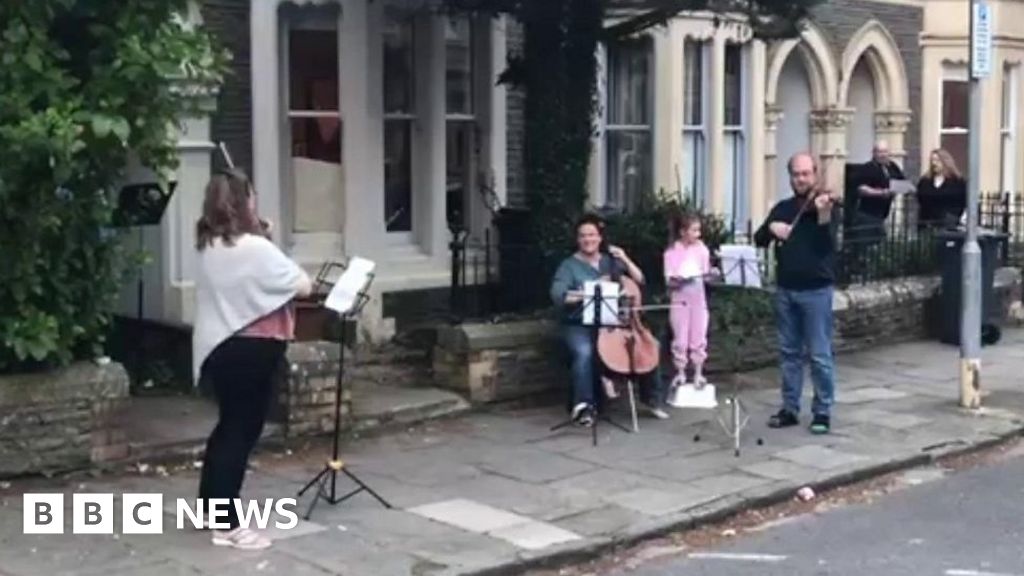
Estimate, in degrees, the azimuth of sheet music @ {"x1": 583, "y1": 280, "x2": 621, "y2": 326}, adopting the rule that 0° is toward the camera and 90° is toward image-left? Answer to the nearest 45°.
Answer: approximately 180°

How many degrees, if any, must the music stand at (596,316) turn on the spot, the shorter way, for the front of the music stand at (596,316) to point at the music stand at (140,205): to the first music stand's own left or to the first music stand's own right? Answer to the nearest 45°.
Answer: approximately 90° to the first music stand's own left

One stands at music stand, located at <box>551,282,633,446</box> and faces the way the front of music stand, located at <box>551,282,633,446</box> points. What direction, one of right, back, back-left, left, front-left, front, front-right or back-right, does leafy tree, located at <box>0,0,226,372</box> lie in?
back-left

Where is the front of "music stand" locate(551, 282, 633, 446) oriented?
away from the camera

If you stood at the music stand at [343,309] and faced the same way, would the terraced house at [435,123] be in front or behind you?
behind

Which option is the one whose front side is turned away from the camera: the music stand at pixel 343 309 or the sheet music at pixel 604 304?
the sheet music

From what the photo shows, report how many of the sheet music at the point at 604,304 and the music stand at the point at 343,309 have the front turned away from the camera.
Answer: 1

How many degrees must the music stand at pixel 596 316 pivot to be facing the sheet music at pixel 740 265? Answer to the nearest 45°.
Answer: approximately 45° to its right

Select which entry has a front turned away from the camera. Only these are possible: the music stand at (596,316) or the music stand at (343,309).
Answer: the music stand at (596,316)

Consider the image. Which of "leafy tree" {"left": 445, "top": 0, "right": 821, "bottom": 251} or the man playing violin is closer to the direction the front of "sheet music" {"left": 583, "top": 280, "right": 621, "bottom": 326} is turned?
the leafy tree

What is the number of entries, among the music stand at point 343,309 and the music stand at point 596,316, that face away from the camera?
1

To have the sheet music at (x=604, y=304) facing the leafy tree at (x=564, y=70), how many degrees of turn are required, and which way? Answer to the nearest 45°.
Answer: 0° — it already faces it

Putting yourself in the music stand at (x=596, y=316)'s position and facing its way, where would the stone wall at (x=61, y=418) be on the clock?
The stone wall is roughly at 8 o'clock from the music stand.

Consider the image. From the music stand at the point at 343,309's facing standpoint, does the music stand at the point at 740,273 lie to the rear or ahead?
to the rear
